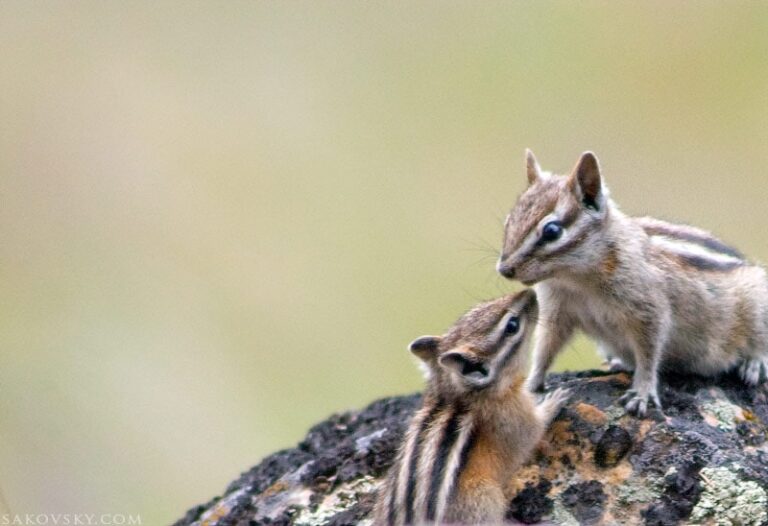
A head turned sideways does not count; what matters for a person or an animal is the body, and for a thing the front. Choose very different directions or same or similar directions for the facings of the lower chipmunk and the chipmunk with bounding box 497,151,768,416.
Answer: very different directions

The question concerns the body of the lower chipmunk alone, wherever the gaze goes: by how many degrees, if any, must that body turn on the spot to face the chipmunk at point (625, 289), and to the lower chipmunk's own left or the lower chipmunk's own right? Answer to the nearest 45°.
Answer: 0° — it already faces it

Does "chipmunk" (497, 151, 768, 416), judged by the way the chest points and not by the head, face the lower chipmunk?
yes

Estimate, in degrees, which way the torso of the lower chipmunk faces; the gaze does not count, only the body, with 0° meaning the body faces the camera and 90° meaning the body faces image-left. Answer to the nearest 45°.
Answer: approximately 225°

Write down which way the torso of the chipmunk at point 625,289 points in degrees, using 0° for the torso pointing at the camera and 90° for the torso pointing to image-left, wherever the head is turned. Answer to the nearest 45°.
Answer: approximately 45°
